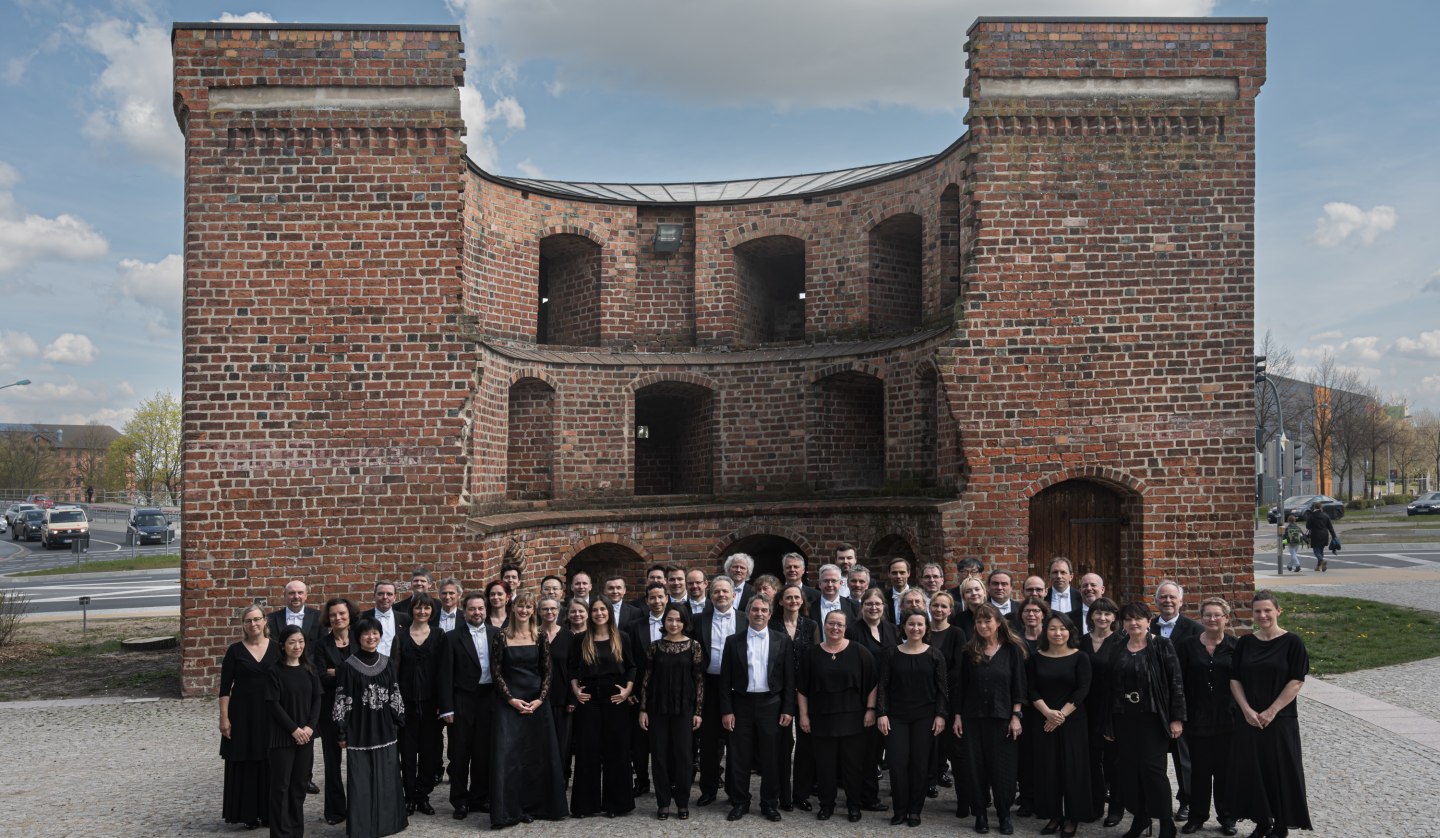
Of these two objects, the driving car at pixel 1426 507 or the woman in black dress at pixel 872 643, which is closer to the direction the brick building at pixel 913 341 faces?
the woman in black dress
